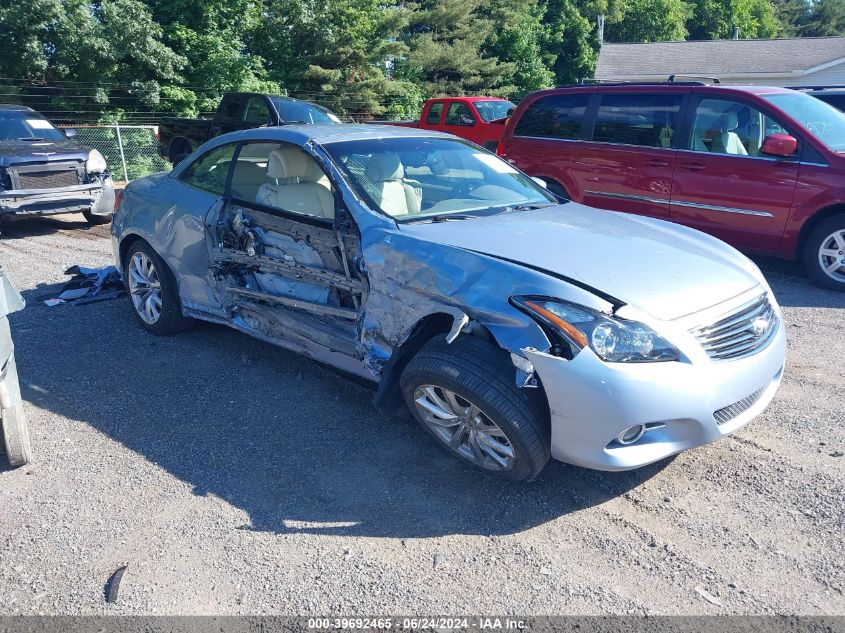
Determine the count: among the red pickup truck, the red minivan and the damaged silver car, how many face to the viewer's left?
0

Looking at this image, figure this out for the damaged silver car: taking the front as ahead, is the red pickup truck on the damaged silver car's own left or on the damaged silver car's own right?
on the damaged silver car's own left

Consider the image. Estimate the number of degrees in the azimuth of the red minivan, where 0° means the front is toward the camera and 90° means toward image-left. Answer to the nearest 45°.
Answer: approximately 315°

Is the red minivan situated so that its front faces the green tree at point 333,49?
no

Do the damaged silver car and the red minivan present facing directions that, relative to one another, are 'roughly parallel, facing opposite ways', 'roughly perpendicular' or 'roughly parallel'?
roughly parallel

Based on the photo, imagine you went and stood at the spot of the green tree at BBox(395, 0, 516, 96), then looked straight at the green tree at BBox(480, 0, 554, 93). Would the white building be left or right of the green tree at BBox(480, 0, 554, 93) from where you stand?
right

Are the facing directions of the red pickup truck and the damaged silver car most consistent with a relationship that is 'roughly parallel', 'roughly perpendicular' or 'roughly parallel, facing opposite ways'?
roughly parallel

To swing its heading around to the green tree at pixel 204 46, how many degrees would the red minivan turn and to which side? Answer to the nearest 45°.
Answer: approximately 180°

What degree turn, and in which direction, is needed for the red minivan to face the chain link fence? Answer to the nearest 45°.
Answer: approximately 180°

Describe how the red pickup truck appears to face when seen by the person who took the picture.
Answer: facing the viewer and to the right of the viewer

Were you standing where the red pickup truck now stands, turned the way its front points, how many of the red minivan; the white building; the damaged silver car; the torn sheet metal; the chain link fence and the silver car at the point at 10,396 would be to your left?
1

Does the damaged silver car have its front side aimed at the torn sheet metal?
no

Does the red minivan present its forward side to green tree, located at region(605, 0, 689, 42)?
no

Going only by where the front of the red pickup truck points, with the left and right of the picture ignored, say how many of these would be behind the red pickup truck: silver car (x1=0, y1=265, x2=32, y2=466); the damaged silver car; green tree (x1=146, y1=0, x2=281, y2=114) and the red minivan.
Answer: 1

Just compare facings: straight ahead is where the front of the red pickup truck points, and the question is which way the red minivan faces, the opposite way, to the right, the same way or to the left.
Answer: the same way
